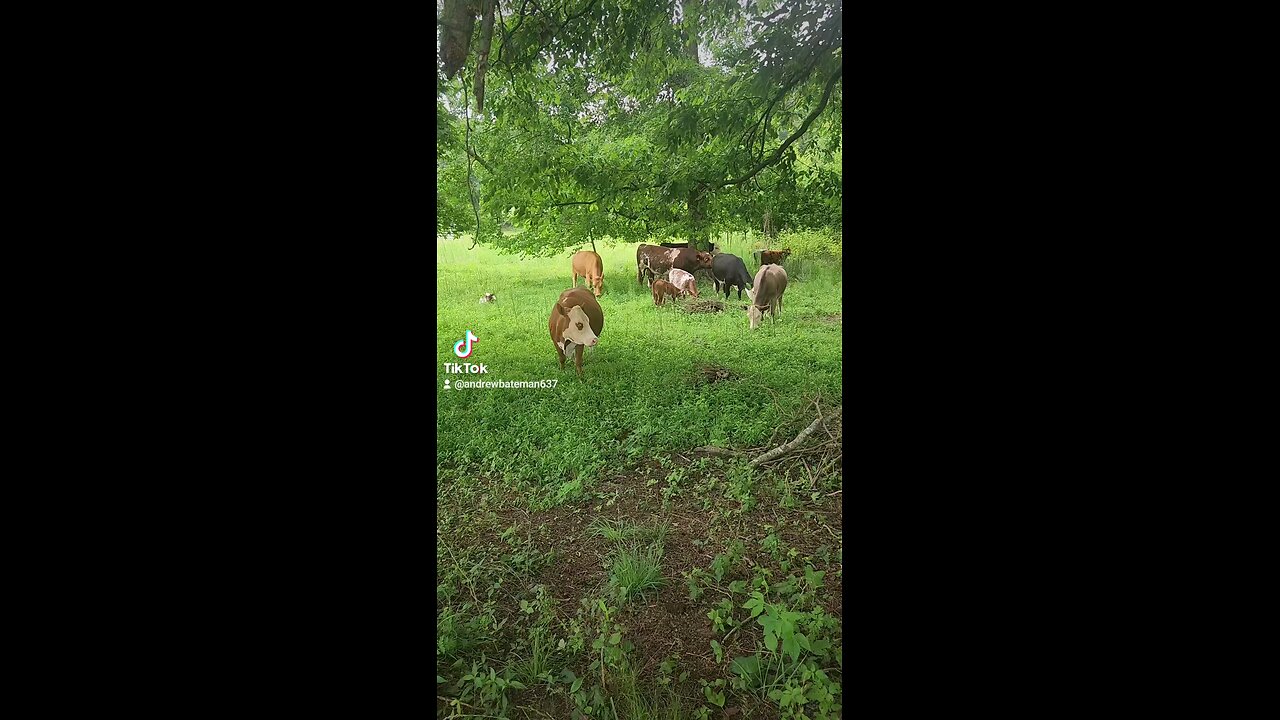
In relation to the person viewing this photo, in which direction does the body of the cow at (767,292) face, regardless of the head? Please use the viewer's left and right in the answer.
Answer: facing the viewer and to the left of the viewer

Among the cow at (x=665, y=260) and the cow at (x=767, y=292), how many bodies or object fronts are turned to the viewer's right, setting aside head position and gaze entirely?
1

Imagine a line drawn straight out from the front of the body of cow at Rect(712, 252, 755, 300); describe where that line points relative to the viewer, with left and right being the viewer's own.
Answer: facing the viewer and to the right of the viewer

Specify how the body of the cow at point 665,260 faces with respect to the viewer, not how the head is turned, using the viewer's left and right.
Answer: facing to the right of the viewer

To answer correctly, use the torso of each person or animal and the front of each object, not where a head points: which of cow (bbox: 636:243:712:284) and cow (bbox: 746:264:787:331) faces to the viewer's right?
cow (bbox: 636:243:712:284)
